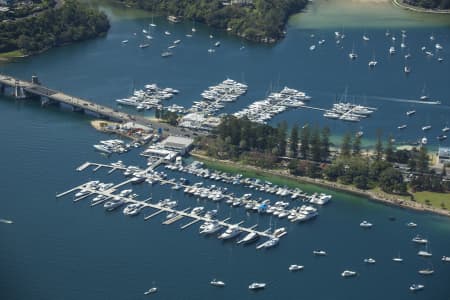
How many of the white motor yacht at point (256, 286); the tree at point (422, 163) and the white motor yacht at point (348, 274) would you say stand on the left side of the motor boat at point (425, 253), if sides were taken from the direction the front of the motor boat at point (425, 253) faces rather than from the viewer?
1

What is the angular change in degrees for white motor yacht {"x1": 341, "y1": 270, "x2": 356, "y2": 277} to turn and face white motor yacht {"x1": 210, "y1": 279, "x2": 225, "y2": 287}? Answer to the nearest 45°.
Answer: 0° — it already faces it

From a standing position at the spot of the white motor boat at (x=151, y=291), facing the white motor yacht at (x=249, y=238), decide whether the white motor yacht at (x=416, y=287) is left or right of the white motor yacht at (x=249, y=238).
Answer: right
